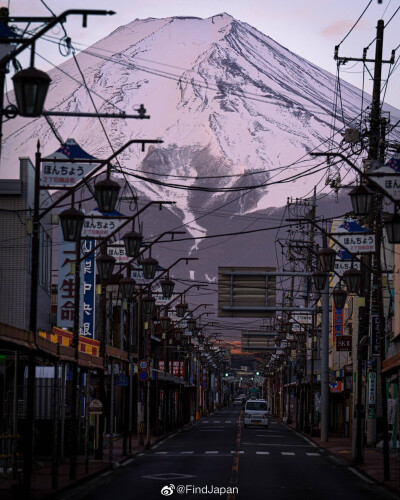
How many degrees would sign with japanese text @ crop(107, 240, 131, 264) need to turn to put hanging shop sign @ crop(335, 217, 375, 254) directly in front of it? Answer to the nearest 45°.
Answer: approximately 45° to its left

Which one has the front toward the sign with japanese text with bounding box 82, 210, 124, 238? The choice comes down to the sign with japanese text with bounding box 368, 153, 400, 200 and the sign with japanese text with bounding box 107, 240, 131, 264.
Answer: the sign with japanese text with bounding box 107, 240, 131, 264

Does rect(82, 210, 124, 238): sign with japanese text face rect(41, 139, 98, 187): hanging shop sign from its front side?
yes

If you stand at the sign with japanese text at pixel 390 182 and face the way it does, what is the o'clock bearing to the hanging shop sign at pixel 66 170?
The hanging shop sign is roughly at 3 o'clock from the sign with japanese text.

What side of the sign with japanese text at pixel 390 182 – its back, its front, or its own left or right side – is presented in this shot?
front

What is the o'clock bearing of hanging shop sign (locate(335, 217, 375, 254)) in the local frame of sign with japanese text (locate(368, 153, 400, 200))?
The hanging shop sign is roughly at 6 o'clock from the sign with japanese text.

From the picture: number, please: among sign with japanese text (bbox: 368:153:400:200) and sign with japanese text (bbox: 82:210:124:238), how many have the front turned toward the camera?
2

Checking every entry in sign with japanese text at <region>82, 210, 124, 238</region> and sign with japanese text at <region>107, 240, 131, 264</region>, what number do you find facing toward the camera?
2

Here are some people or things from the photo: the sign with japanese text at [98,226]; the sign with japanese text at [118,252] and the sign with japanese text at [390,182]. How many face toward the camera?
3

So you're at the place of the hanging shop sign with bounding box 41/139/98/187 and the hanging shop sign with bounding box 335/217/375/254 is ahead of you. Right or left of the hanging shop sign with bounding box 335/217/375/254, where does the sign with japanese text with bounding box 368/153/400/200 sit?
right

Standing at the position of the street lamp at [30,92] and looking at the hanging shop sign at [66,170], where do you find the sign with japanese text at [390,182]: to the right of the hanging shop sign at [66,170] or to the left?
right
